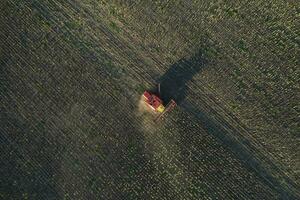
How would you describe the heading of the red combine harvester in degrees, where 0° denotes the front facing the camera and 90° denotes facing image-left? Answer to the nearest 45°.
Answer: approximately 315°
